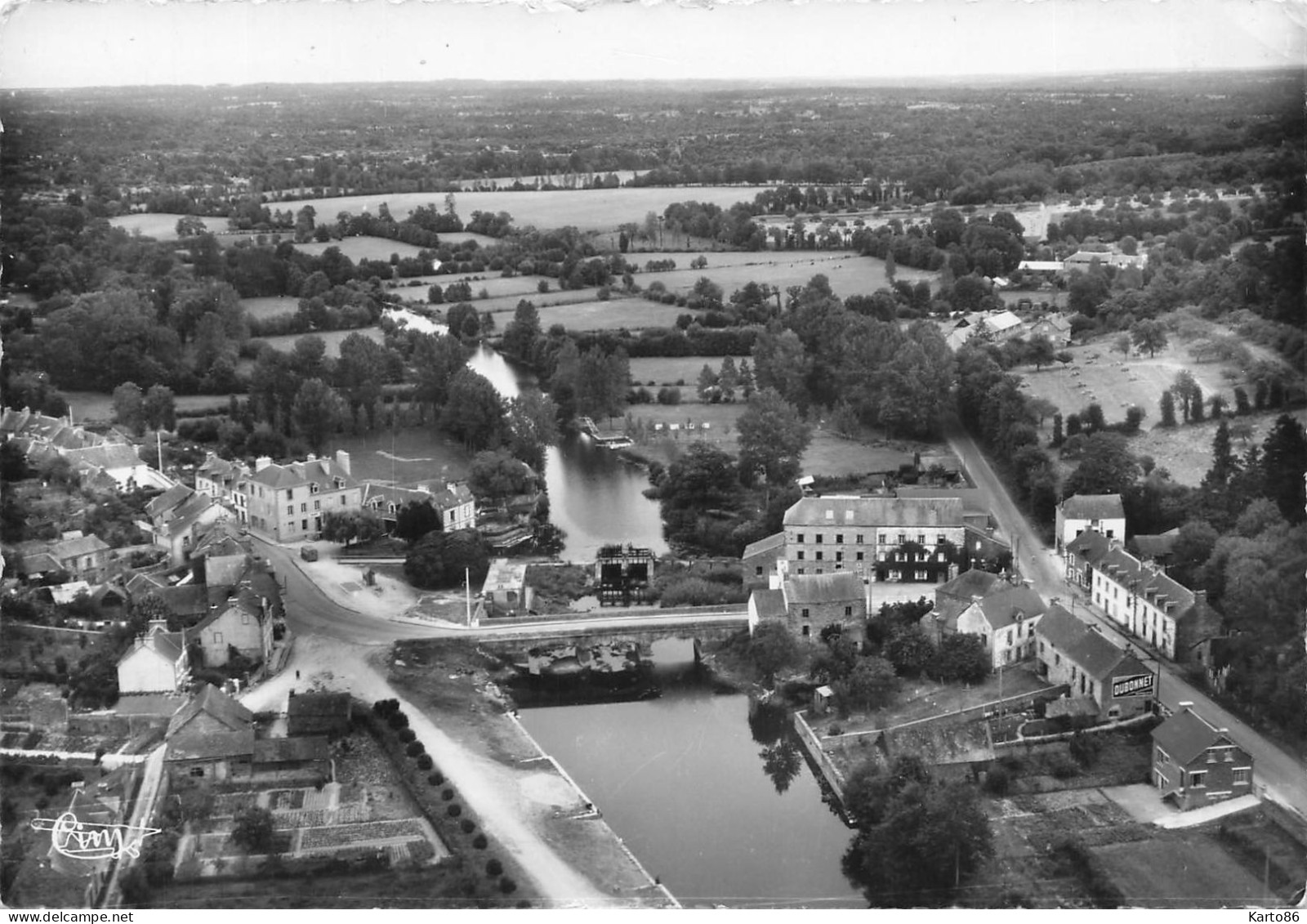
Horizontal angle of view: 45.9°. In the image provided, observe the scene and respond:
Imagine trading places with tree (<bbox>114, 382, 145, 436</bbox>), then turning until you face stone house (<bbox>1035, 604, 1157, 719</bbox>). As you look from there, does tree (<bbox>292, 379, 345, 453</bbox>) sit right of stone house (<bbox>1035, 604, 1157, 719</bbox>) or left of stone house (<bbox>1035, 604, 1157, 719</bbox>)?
left

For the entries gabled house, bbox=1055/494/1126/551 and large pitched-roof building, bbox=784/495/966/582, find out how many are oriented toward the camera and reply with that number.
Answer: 2

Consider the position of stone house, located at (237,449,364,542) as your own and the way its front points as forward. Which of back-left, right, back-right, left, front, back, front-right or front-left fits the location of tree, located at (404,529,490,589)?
front

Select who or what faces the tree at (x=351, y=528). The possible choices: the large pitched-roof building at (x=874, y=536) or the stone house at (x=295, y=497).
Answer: the stone house

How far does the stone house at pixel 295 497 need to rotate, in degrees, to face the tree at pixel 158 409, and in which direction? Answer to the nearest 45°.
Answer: approximately 180°

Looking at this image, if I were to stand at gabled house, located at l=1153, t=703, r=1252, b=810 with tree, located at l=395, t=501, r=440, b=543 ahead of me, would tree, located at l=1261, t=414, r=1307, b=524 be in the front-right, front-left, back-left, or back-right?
front-right

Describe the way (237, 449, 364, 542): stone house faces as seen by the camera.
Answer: facing the viewer and to the right of the viewer

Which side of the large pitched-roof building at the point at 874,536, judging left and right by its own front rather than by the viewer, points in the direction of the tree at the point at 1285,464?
left

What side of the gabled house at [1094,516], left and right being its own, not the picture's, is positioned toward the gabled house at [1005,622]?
front

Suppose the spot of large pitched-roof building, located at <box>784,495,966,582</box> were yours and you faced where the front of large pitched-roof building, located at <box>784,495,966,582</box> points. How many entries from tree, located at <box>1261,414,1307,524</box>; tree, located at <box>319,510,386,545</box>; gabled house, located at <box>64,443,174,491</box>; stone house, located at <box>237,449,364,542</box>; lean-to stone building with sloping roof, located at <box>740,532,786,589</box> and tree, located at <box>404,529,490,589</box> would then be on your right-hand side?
5

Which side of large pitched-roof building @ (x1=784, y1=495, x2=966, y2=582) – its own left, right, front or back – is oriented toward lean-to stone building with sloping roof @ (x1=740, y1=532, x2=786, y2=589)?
right

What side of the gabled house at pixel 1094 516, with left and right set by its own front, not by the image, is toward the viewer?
front

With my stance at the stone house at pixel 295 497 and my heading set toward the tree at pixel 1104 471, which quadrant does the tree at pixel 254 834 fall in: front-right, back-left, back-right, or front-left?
front-right

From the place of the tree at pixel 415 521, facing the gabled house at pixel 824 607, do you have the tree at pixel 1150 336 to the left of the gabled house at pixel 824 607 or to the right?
left

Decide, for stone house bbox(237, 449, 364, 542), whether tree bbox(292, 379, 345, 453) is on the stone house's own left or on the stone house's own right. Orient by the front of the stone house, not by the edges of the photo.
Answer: on the stone house's own left

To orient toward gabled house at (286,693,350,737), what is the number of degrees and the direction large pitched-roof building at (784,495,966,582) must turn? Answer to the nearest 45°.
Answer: approximately 45° to its right
